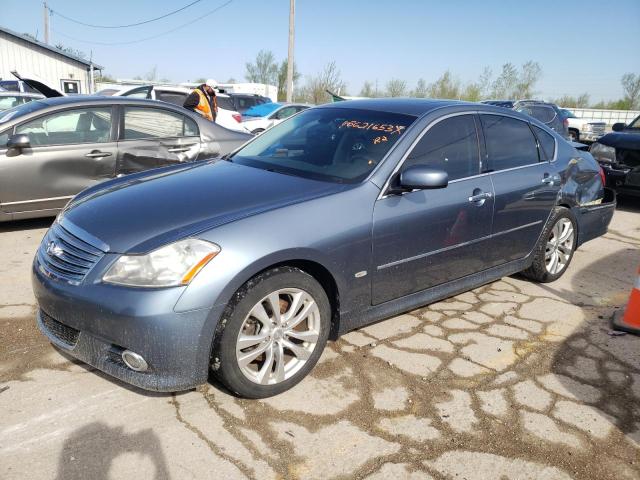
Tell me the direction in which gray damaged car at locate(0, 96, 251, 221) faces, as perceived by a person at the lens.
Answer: facing to the left of the viewer

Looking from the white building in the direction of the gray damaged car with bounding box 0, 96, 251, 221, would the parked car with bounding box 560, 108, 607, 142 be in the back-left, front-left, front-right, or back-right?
front-left

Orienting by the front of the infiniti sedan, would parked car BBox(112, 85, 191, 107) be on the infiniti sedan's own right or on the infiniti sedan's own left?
on the infiniti sedan's own right

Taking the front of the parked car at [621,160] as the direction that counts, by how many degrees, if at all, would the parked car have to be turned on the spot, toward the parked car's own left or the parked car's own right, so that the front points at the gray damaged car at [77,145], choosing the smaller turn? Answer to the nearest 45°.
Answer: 0° — it already faces it

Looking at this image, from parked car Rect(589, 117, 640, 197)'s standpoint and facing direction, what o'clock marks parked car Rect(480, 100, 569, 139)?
parked car Rect(480, 100, 569, 139) is roughly at 4 o'clock from parked car Rect(589, 117, 640, 197).

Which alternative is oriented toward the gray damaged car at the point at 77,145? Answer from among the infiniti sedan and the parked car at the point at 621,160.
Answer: the parked car

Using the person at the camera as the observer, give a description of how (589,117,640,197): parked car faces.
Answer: facing the viewer and to the left of the viewer

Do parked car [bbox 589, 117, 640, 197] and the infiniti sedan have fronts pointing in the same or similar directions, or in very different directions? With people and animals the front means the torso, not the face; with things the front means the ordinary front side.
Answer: same or similar directions

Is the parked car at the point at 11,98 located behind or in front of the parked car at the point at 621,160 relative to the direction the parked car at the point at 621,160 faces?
in front

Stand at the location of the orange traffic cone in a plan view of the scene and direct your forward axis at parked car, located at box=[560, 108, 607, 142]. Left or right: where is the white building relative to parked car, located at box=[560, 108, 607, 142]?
left

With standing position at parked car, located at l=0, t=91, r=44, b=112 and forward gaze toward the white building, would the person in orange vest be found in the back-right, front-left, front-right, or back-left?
back-right

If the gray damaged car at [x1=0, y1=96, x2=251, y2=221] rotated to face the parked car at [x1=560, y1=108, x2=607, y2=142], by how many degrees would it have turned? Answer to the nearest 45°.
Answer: approximately 135° to its right
